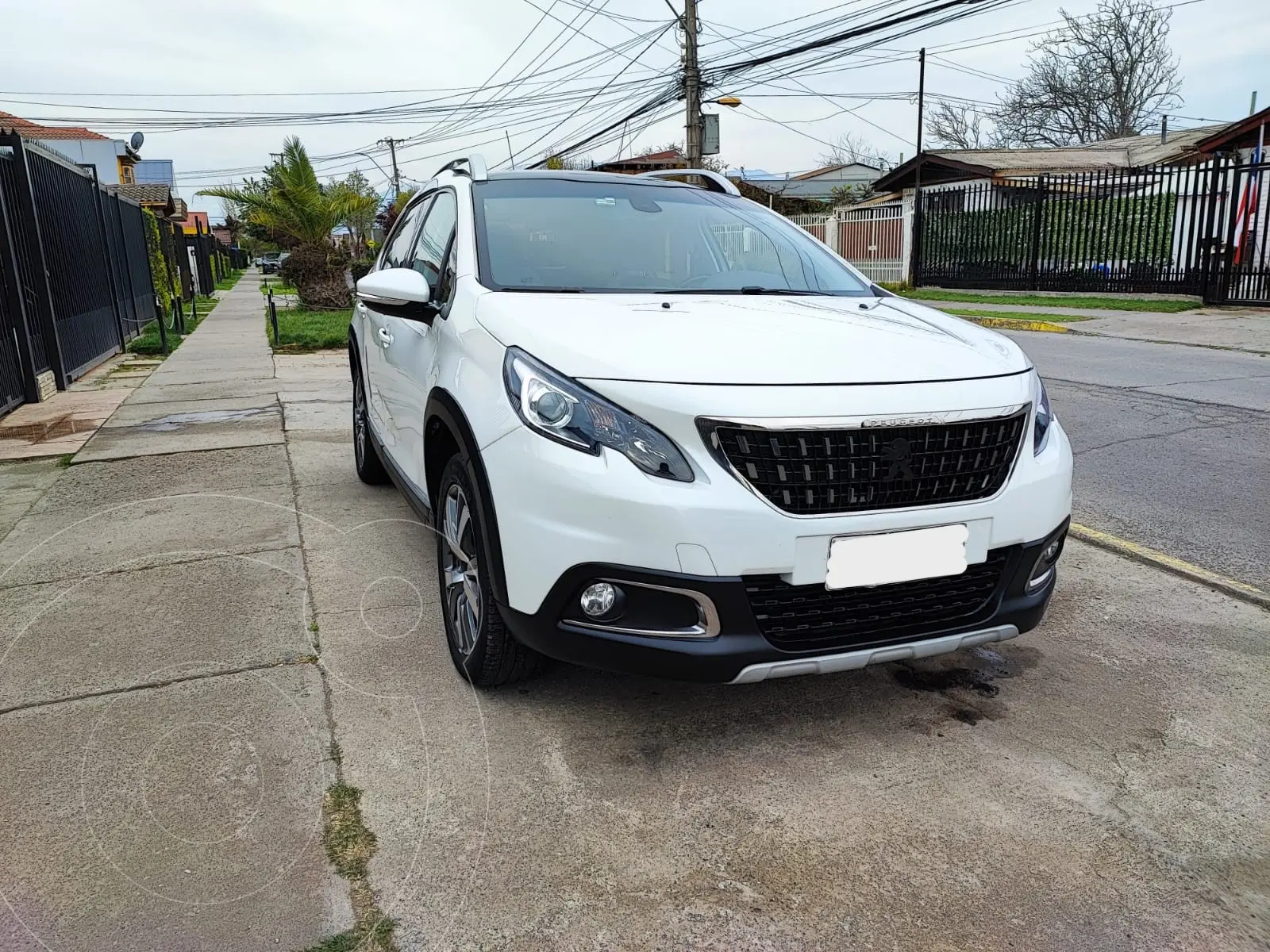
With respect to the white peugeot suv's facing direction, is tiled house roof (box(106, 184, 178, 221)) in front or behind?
behind

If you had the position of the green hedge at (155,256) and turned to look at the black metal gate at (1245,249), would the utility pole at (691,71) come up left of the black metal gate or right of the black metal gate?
left

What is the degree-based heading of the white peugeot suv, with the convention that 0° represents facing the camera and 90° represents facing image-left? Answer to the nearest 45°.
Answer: approximately 315°

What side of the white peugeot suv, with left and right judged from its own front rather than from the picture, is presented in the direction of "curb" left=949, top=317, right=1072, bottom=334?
left

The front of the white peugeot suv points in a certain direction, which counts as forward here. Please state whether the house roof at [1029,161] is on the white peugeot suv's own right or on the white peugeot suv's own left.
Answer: on the white peugeot suv's own left

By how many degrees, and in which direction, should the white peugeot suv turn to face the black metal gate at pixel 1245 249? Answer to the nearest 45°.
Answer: approximately 90° to its left

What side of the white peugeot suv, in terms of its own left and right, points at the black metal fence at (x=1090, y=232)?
left

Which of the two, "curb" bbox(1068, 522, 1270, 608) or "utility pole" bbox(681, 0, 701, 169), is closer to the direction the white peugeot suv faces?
the curb

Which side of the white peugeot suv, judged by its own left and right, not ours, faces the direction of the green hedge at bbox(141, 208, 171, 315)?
back

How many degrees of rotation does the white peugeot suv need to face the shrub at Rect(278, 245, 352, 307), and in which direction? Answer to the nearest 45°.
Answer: approximately 180°

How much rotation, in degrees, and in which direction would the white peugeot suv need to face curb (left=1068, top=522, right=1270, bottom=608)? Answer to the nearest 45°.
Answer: approximately 90° to its left

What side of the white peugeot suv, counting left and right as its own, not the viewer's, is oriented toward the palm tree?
back
